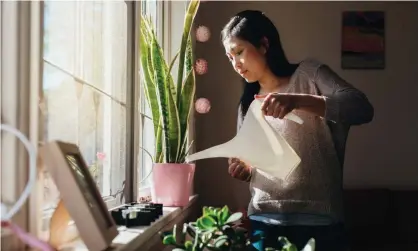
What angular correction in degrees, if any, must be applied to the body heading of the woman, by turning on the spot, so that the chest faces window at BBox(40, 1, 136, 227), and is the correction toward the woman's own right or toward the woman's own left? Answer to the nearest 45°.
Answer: approximately 45° to the woman's own right

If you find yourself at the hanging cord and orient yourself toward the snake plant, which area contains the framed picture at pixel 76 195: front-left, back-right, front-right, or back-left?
front-right

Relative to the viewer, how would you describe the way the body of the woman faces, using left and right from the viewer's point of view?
facing the viewer and to the left of the viewer

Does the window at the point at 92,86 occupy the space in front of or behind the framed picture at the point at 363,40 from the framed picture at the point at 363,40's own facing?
in front

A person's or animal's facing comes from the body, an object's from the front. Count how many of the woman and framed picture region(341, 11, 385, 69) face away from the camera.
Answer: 0

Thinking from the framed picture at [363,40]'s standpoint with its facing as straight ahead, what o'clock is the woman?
The woman is roughly at 12 o'clock from the framed picture.

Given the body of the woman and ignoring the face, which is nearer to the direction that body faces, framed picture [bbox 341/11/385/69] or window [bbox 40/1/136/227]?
the window

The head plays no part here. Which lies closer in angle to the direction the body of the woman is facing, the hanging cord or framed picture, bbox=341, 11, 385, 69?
the hanging cord

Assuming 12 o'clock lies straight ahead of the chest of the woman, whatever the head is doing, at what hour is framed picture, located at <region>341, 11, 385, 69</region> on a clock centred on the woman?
The framed picture is roughly at 5 o'clock from the woman.

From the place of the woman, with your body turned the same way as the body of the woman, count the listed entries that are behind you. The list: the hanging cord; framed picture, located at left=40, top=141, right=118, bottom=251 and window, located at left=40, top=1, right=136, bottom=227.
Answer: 0

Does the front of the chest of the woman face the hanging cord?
yes

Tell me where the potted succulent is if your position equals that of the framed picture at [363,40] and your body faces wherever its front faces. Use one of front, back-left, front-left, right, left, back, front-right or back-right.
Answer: front

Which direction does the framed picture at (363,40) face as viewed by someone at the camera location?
facing the viewer

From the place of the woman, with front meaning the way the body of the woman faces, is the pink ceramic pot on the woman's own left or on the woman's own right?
on the woman's own right
